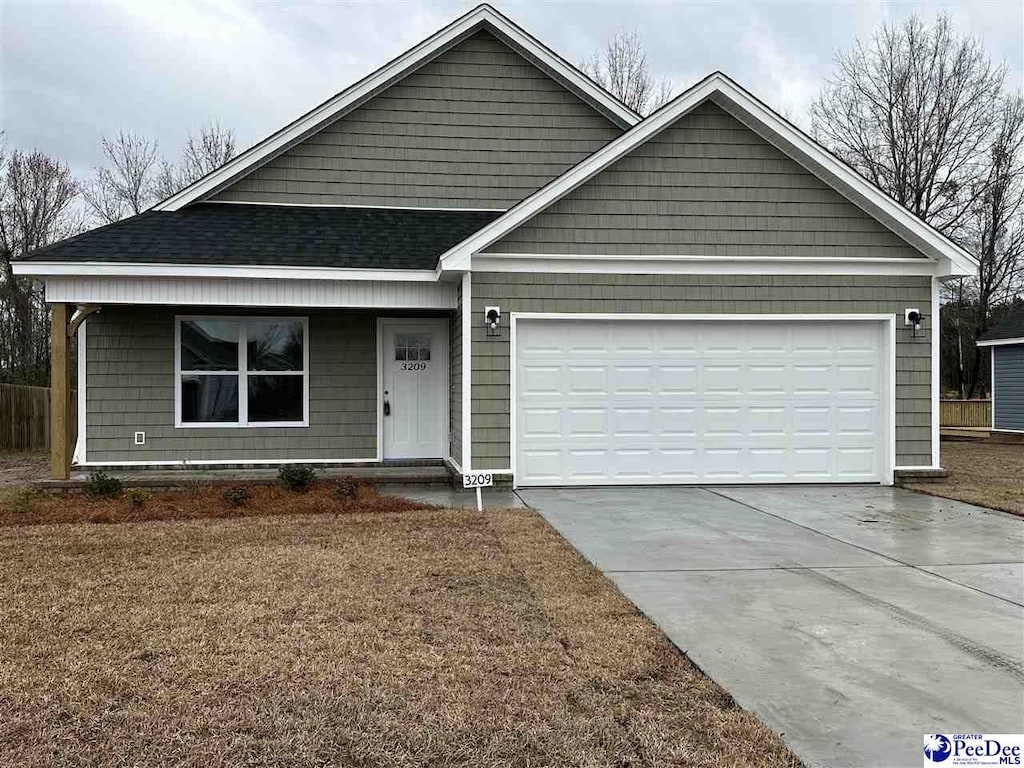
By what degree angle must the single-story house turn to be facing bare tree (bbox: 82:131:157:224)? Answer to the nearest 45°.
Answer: approximately 135° to its right

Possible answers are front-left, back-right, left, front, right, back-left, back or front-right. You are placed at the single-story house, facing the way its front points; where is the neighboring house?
back-left

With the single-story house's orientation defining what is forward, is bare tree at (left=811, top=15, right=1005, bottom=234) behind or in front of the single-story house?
behind

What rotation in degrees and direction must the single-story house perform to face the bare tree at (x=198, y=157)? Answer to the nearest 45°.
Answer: approximately 135° to its right

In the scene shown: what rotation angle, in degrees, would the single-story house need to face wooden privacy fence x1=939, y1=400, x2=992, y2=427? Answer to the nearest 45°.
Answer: approximately 135° to its left

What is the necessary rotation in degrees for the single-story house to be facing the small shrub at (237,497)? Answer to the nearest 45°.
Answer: approximately 90° to its right

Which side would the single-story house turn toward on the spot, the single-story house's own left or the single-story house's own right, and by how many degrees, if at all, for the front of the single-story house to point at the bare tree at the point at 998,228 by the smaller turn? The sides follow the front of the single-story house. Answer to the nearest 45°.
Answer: approximately 135° to the single-story house's own left

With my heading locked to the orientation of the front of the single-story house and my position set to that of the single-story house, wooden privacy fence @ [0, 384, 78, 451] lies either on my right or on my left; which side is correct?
on my right

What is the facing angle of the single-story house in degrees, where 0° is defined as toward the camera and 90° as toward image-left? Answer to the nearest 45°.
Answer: approximately 0°

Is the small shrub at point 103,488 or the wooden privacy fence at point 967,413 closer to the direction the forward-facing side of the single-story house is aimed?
the small shrub

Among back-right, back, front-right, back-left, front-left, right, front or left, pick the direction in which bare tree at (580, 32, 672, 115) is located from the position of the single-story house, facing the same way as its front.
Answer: back
